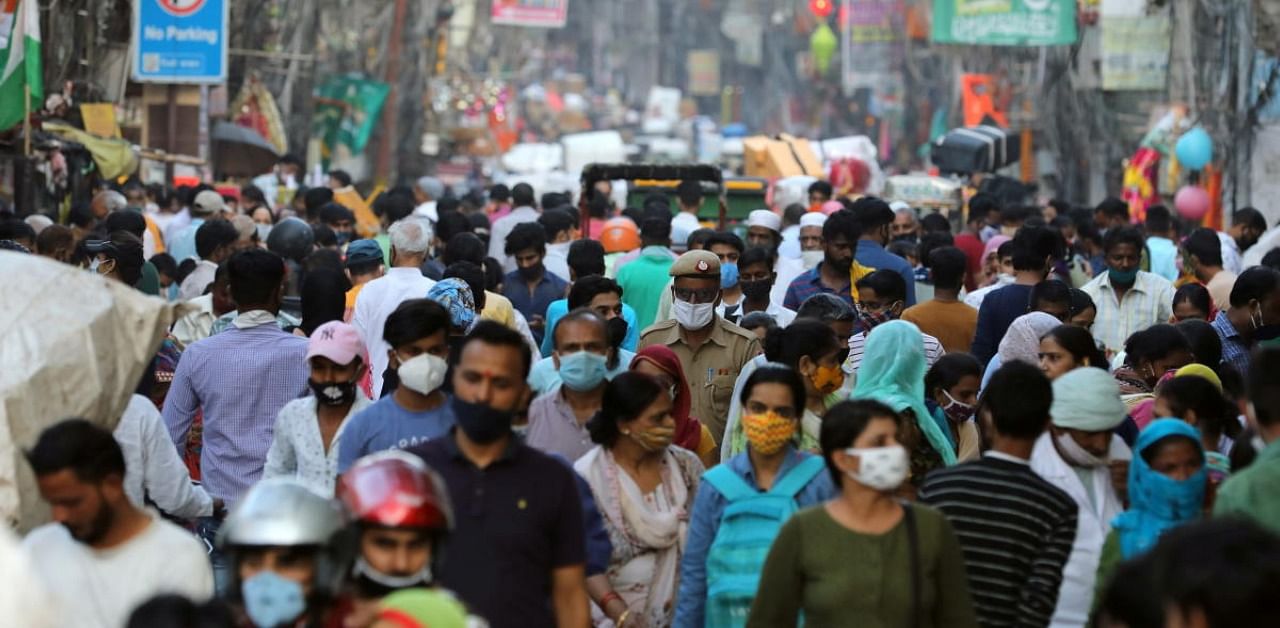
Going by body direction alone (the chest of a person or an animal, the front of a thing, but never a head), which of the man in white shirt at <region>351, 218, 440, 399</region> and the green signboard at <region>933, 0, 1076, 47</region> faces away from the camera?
the man in white shirt

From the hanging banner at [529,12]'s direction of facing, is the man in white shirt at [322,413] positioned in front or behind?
in front

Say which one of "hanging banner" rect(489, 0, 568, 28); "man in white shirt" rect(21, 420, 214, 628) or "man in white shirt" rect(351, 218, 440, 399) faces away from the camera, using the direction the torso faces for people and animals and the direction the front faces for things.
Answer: "man in white shirt" rect(351, 218, 440, 399)

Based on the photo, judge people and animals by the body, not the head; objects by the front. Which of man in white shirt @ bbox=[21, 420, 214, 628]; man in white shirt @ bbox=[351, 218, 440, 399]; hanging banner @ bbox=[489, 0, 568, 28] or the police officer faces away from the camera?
man in white shirt @ bbox=[351, 218, 440, 399]

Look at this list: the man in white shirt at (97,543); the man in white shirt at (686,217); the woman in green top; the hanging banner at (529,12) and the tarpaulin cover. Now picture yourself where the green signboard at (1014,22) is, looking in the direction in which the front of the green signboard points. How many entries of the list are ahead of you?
4

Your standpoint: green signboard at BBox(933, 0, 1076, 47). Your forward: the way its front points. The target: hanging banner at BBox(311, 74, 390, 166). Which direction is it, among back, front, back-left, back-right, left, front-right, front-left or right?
front-right

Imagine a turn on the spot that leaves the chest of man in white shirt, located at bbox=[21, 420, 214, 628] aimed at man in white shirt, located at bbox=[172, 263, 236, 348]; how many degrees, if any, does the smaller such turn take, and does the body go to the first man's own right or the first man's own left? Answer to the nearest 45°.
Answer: approximately 135° to the first man's own right

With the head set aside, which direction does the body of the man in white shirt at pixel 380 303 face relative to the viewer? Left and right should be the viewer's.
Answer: facing away from the viewer

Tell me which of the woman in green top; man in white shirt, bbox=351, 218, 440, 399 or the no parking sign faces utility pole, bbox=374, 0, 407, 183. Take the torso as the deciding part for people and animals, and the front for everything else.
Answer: the man in white shirt

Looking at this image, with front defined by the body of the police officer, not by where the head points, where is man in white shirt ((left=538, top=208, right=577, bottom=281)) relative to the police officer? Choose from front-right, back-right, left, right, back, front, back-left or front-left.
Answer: back

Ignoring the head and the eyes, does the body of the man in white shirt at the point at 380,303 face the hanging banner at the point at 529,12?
yes

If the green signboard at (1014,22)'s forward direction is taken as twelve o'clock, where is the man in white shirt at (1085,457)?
The man in white shirt is roughly at 12 o'clock from the green signboard.
